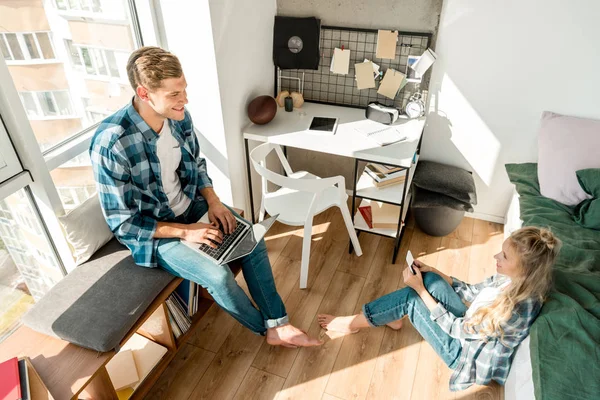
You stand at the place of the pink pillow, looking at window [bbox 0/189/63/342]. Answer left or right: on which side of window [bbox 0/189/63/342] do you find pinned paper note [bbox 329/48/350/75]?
right

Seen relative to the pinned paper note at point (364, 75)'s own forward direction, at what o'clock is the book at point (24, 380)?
The book is roughly at 1 o'clock from the pinned paper note.

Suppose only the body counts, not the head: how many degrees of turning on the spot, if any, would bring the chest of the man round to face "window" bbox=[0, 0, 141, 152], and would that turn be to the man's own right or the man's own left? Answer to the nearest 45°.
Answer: approximately 180°

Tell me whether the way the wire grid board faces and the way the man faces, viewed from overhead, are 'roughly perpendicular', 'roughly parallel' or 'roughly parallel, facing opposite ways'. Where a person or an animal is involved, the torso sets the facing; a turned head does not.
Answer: roughly perpendicular

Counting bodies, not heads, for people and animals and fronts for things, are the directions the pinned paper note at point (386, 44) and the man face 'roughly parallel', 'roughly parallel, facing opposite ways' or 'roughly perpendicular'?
roughly perpendicular

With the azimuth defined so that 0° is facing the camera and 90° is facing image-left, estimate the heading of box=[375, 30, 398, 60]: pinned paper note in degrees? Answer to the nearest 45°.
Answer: approximately 0°

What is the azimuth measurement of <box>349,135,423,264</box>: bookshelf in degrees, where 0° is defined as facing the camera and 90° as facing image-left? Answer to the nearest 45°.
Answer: approximately 0°
